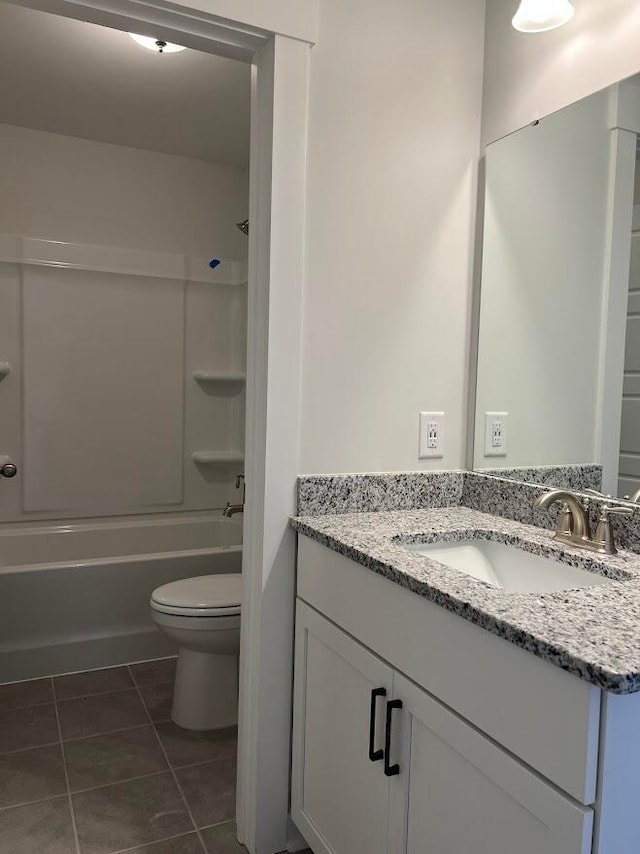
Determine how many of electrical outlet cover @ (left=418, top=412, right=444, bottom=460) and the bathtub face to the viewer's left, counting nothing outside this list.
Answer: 0

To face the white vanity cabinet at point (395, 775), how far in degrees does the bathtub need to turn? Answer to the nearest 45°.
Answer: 0° — it already faces it

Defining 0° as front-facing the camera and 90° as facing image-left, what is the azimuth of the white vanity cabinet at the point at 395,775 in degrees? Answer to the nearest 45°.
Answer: approximately 45°
